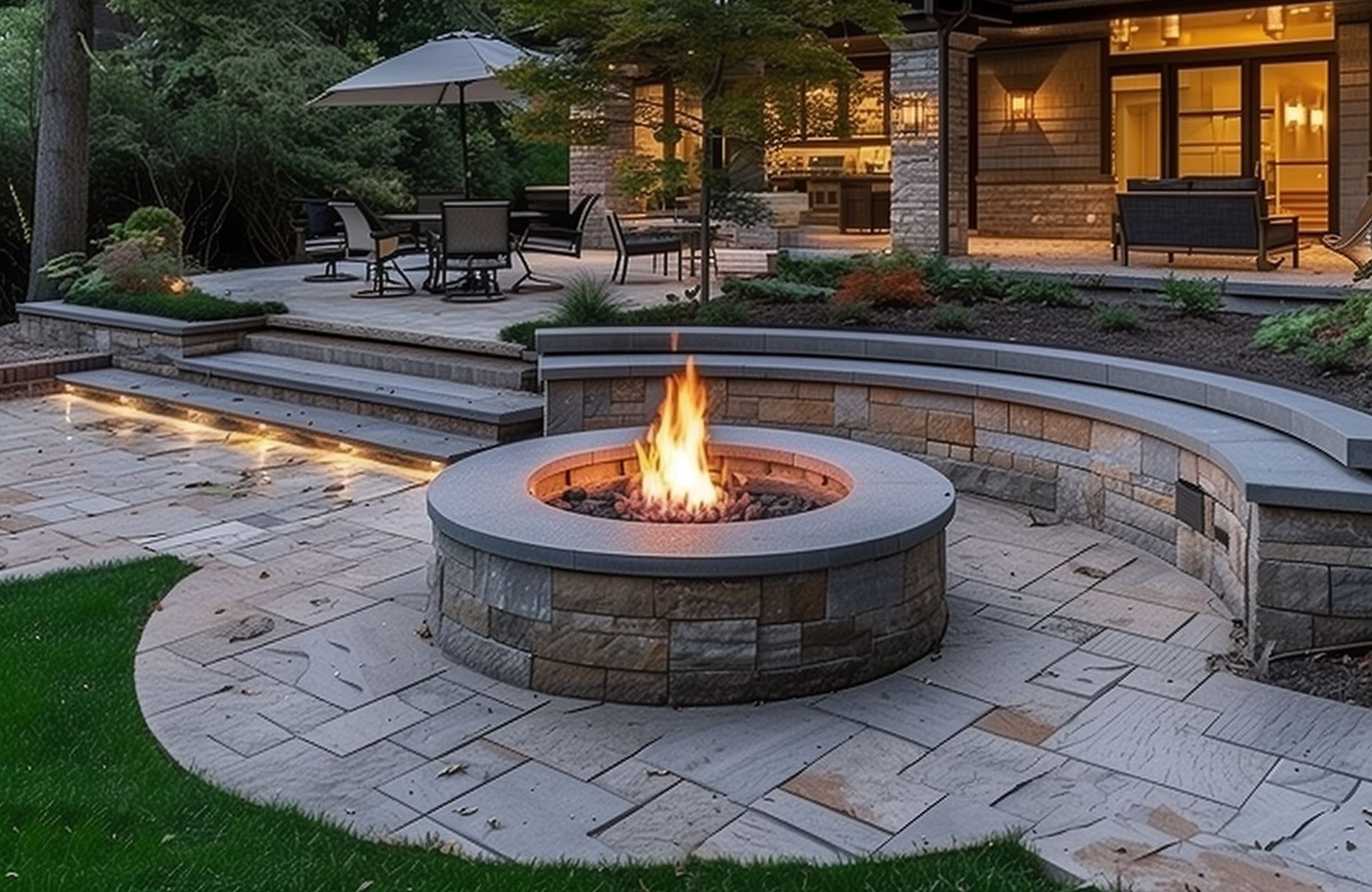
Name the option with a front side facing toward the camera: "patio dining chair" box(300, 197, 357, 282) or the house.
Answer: the house

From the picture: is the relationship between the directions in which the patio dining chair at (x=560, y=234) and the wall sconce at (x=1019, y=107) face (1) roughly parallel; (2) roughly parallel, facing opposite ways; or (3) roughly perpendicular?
roughly perpendicular

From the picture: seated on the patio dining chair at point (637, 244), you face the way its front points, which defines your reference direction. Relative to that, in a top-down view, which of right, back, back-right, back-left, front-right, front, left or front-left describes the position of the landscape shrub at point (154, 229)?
back

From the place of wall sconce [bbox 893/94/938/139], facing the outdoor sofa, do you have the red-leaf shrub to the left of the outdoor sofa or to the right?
right

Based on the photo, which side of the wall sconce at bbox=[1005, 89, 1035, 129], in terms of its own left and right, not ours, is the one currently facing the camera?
front

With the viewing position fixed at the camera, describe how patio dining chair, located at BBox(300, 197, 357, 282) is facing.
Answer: facing to the right of the viewer

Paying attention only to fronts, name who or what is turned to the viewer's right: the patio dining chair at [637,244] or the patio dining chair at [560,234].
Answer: the patio dining chair at [637,244]

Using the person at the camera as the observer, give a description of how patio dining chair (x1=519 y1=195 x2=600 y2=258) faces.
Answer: facing to the left of the viewer

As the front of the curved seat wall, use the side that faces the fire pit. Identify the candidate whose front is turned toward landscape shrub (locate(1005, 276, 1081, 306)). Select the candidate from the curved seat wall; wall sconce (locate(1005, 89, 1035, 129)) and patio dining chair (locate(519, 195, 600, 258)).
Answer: the wall sconce

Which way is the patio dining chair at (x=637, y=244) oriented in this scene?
to the viewer's right

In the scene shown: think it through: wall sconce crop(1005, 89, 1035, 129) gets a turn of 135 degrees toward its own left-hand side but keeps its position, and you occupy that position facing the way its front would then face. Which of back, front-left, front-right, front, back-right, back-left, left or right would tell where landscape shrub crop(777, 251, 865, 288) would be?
back-right

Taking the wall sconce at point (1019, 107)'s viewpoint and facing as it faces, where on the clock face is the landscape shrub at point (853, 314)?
The landscape shrub is roughly at 12 o'clock from the wall sconce.

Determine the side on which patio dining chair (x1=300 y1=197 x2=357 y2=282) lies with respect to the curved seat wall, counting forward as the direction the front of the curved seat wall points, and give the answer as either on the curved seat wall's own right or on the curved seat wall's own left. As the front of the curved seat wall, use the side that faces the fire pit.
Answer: on the curved seat wall's own right

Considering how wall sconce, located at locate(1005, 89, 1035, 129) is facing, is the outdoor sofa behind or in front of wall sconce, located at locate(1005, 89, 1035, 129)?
in front
